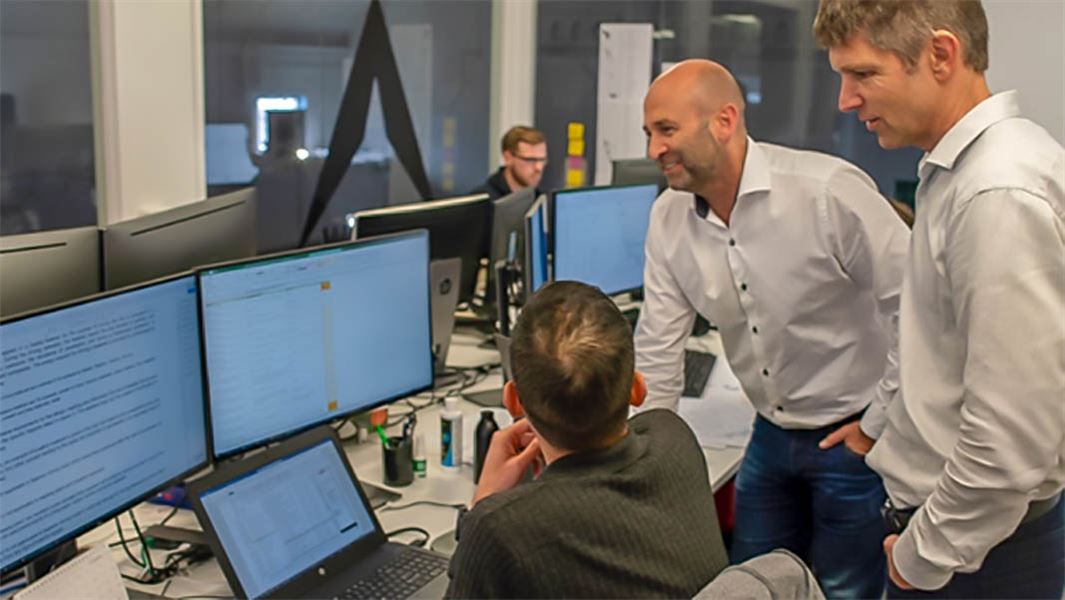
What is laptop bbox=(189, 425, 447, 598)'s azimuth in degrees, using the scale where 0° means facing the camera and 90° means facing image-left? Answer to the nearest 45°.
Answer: approximately 315°

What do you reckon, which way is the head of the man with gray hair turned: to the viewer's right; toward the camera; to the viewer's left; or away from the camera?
to the viewer's left

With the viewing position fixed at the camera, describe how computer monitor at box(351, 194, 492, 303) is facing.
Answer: facing away from the viewer and to the left of the viewer

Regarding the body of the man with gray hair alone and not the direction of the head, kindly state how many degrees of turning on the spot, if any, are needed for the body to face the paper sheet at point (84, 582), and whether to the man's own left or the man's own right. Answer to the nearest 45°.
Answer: approximately 45° to the man's own left

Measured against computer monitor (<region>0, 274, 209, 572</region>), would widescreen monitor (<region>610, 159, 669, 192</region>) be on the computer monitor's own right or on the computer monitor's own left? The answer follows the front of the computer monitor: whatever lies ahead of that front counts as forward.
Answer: on the computer monitor's own left

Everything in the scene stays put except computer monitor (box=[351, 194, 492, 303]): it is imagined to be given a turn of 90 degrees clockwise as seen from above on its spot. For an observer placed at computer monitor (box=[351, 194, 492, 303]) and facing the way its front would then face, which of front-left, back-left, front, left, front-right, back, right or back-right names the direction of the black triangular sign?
front-left

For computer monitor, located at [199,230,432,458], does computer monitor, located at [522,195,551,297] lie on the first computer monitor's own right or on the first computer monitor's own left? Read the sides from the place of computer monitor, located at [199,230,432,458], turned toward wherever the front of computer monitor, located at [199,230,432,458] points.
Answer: on the first computer monitor's own left

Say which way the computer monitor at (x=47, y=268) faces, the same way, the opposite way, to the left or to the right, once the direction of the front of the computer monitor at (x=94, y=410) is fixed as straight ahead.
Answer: the opposite way

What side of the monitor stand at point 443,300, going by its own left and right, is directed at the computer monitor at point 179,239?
left

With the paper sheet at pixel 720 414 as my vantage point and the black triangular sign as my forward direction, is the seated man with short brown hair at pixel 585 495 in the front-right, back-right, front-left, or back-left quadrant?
back-left

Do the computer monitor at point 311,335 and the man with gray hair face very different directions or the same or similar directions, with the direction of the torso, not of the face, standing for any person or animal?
very different directions

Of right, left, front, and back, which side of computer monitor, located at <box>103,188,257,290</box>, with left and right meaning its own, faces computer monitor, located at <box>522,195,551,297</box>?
right
